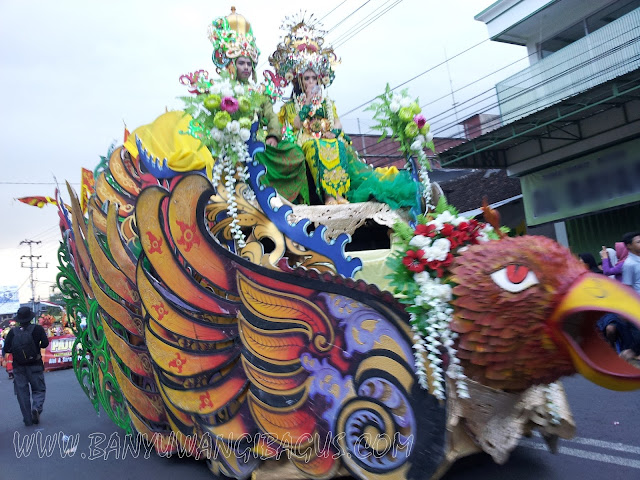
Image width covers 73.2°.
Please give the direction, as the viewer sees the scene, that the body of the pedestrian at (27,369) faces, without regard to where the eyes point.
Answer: away from the camera

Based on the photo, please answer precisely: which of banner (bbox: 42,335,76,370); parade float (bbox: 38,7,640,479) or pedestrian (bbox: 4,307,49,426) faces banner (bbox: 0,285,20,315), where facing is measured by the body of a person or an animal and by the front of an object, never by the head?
the pedestrian

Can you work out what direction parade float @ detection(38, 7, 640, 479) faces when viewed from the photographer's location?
facing the viewer and to the right of the viewer

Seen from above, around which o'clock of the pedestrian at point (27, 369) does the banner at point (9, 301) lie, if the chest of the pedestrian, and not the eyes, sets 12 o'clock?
The banner is roughly at 12 o'clock from the pedestrian.

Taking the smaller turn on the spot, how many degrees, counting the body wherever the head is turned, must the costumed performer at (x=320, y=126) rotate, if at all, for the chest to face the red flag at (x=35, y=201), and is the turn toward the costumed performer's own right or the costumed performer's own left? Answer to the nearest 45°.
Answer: approximately 135° to the costumed performer's own right

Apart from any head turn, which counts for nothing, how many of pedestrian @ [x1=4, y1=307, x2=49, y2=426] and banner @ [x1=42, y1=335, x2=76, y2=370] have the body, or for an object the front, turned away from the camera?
1

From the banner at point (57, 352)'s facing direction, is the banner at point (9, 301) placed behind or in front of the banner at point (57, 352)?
behind

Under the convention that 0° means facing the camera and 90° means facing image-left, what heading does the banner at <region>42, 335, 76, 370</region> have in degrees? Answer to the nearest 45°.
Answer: approximately 0°

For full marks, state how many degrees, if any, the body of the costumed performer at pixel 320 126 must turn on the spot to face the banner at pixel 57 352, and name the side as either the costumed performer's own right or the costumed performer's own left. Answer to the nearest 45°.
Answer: approximately 180°

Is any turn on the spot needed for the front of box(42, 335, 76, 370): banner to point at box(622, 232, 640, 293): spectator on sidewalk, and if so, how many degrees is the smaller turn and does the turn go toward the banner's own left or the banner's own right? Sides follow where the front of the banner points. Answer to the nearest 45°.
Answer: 0° — it already faces them

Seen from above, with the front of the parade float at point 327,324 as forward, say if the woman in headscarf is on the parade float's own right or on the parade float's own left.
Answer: on the parade float's own left

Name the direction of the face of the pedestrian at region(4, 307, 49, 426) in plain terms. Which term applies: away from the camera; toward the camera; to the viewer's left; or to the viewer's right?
away from the camera

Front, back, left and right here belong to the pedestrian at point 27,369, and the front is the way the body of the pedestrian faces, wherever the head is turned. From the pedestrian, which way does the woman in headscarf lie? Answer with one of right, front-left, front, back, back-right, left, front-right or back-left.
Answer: back-right

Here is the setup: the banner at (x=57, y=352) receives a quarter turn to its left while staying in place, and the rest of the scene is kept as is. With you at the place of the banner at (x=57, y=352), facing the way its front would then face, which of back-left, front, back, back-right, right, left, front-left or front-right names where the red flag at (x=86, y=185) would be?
right
